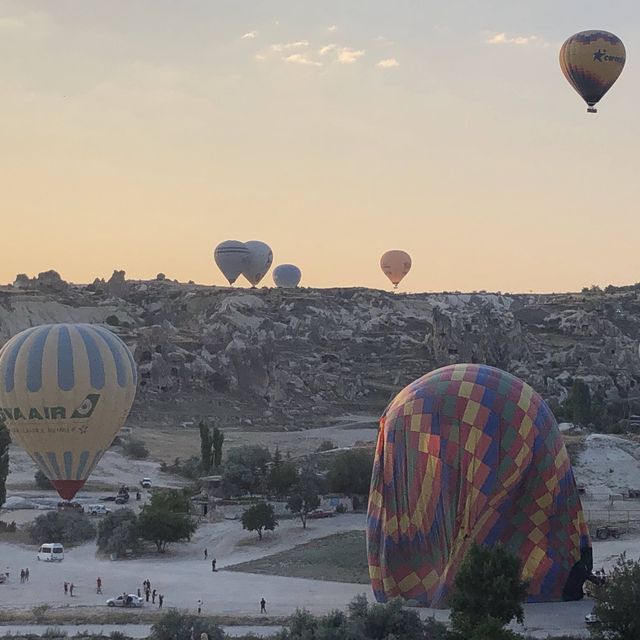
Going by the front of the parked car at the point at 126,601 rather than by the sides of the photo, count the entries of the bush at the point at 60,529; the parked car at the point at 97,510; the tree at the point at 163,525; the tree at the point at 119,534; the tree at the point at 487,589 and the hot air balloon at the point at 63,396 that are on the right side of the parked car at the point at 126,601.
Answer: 5

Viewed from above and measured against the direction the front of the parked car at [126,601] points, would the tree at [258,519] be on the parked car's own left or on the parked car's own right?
on the parked car's own right

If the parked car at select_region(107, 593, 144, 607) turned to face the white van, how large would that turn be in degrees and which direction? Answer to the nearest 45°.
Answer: approximately 90° to its right

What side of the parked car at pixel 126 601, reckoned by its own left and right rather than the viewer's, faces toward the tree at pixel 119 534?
right

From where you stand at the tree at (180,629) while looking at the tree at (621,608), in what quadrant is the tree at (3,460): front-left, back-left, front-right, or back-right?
back-left

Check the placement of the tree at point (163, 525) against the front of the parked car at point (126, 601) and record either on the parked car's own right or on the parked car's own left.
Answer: on the parked car's own right

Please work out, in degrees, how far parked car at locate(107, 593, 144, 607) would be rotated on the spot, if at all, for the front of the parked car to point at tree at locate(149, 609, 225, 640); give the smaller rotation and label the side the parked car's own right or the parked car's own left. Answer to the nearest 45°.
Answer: approximately 90° to the parked car's own left

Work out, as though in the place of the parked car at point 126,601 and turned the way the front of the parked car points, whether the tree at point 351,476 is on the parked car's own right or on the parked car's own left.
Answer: on the parked car's own right

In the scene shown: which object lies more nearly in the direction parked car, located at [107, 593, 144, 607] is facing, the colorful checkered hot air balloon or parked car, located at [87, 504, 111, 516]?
the parked car

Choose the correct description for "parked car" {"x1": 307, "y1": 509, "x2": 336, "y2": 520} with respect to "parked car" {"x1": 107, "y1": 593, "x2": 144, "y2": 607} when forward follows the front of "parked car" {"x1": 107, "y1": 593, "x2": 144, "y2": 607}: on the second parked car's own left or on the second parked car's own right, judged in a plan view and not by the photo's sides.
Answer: on the second parked car's own right

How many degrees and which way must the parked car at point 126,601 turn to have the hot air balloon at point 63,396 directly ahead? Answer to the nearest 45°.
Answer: approximately 90° to its right

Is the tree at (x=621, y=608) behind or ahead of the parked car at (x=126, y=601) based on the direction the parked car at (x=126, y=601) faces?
behind

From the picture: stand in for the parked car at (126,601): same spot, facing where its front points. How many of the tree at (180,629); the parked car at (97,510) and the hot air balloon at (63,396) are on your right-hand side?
2

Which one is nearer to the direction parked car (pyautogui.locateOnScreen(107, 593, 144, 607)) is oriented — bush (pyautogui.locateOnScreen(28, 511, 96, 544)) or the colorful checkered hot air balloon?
the bush

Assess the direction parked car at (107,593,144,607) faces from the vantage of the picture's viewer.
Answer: facing to the left of the viewer

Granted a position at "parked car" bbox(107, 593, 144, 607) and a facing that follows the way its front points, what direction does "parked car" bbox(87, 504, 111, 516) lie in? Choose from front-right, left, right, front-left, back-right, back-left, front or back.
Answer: right

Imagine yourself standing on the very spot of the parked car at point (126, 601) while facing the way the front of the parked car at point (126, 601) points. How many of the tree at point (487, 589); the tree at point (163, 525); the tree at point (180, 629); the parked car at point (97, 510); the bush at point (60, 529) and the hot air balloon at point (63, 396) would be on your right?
4

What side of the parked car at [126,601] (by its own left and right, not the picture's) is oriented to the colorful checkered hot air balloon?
back
